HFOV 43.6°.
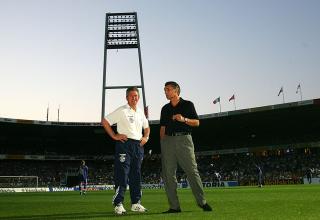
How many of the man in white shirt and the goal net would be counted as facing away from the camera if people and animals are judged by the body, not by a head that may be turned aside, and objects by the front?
0

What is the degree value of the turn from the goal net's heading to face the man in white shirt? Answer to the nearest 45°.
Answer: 0° — it already faces them

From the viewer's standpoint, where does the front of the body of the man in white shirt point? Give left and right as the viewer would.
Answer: facing the viewer and to the right of the viewer

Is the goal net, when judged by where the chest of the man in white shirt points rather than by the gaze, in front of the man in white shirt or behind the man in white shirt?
behind
